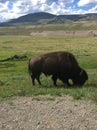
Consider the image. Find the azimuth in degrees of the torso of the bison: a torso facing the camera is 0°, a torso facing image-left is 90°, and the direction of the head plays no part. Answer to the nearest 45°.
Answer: approximately 270°
